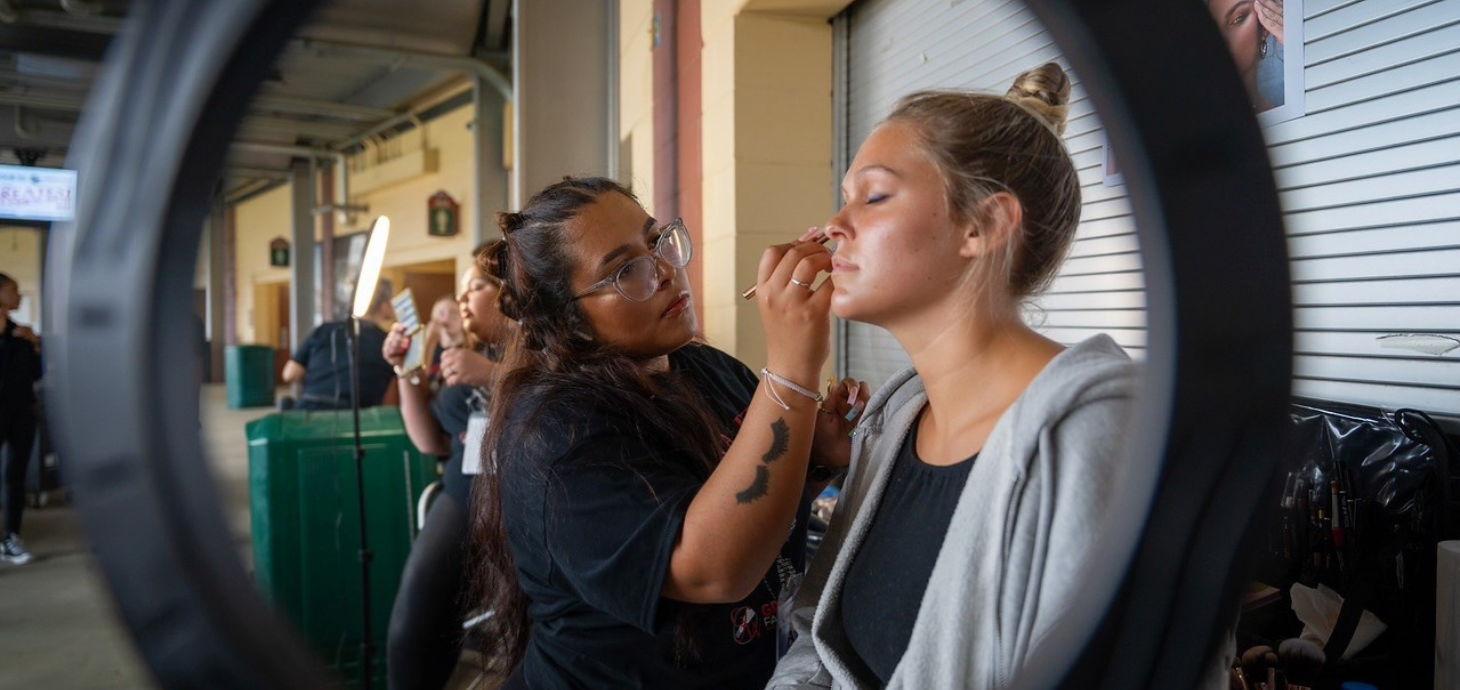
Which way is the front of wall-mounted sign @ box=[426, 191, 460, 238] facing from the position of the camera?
facing the viewer

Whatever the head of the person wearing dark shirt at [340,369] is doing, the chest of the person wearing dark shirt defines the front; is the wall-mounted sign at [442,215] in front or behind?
in front

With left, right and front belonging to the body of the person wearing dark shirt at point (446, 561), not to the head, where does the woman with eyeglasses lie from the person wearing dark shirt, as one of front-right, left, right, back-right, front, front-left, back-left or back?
left

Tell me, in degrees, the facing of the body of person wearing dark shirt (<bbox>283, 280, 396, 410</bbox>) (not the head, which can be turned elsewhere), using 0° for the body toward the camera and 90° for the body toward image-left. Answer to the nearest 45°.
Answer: approximately 225°

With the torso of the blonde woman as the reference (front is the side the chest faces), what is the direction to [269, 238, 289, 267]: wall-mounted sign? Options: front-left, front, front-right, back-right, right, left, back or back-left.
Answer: right

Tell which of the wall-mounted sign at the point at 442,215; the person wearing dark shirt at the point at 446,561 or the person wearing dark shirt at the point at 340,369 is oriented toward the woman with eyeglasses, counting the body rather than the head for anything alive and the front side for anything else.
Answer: the wall-mounted sign

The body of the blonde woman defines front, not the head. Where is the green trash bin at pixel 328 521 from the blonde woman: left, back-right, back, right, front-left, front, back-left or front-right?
right

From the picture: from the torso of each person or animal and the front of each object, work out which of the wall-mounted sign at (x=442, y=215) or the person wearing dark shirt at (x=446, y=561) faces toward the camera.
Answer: the wall-mounted sign

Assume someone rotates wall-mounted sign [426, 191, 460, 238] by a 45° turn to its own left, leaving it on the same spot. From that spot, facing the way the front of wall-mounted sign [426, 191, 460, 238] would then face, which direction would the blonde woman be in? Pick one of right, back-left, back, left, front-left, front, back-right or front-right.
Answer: front-right

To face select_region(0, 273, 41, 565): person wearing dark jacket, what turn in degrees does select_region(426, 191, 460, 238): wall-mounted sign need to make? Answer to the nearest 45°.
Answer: approximately 45° to its right

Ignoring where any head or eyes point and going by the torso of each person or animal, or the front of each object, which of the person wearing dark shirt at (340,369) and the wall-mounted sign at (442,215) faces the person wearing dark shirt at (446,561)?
the wall-mounted sign

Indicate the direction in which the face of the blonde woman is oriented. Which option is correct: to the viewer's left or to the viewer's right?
to the viewer's left

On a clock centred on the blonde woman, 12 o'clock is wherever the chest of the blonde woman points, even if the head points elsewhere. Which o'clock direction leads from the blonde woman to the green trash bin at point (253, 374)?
The green trash bin is roughly at 3 o'clock from the blonde woman.

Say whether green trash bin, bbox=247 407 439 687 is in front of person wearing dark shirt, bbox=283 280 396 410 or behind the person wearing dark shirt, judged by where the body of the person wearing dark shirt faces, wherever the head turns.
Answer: behind

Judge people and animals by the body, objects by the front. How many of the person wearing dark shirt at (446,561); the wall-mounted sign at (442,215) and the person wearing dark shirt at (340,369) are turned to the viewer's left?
1
